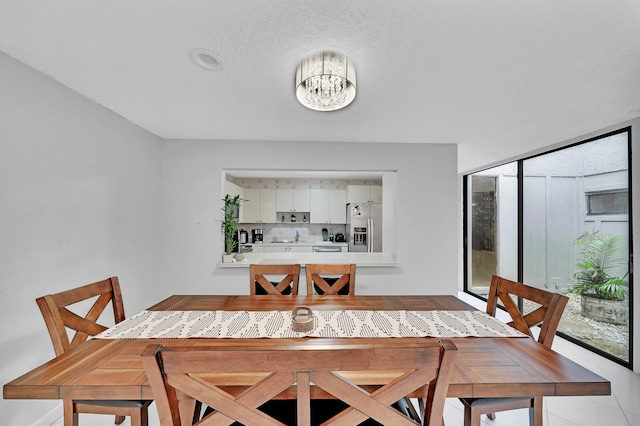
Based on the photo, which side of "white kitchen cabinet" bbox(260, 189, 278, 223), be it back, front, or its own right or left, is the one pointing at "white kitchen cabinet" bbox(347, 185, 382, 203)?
left

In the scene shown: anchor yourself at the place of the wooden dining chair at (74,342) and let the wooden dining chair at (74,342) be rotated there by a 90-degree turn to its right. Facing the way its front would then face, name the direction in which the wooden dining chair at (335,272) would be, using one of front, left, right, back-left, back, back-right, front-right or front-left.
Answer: back-left

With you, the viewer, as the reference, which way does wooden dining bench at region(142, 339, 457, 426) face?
facing away from the viewer

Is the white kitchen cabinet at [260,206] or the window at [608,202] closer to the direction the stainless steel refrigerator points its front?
the window

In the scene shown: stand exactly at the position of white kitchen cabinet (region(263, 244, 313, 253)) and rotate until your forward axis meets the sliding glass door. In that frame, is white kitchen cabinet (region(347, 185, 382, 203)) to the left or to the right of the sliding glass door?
left

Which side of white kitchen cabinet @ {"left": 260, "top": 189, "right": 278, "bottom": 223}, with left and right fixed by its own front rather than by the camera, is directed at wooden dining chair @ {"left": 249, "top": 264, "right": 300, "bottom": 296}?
front

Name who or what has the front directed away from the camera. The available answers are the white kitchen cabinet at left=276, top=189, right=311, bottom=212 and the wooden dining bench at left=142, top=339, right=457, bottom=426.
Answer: the wooden dining bench

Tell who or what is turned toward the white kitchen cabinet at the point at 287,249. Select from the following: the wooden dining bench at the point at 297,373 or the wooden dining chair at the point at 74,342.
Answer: the wooden dining bench at the point at 297,373

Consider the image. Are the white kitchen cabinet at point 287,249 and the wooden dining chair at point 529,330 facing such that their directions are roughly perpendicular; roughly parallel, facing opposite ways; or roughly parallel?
roughly perpendicular

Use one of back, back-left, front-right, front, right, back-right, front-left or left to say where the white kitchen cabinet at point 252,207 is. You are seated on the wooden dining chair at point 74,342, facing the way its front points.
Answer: left

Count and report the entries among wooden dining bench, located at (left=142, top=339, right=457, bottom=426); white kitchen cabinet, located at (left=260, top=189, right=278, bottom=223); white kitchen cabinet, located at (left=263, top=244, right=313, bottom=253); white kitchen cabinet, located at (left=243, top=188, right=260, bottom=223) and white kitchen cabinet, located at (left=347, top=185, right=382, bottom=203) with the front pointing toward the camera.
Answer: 4

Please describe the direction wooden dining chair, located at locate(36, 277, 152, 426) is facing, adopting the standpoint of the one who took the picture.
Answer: facing the viewer and to the right of the viewer

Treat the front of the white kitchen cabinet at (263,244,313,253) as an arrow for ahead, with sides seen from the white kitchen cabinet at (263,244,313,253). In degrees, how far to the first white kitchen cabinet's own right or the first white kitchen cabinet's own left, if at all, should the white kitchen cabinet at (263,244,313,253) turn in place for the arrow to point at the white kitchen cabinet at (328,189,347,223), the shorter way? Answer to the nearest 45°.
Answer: approximately 90° to the first white kitchen cabinet's own left

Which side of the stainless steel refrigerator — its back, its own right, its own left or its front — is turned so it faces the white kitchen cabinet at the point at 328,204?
right

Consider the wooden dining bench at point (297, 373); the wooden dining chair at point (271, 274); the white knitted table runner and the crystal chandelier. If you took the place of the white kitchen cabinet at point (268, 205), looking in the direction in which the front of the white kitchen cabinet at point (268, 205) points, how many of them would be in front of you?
4
